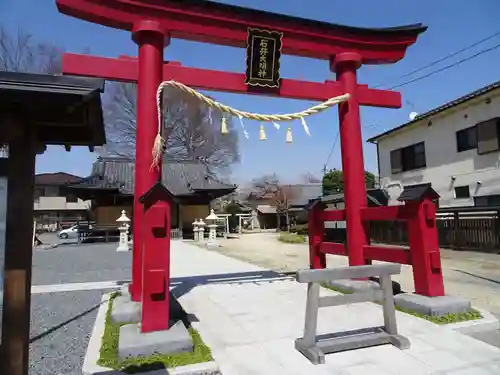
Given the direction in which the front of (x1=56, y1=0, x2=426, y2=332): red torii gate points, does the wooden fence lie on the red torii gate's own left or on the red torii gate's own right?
on the red torii gate's own left

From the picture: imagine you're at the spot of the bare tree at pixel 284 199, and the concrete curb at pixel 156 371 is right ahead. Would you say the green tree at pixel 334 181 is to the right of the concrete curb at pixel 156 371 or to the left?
left

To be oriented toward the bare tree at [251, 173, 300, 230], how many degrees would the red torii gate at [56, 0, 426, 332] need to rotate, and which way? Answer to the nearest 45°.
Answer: approximately 135° to its left

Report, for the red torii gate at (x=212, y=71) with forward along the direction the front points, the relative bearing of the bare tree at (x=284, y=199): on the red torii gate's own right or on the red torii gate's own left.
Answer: on the red torii gate's own left

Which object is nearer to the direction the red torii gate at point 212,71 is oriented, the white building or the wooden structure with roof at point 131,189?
the white building

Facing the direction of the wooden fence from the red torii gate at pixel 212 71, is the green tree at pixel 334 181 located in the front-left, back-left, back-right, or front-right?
front-left

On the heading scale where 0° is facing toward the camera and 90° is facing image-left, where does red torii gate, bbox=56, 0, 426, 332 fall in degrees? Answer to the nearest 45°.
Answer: approximately 315°

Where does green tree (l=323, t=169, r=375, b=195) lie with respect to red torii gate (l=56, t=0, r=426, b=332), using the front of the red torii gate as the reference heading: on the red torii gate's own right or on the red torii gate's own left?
on the red torii gate's own left

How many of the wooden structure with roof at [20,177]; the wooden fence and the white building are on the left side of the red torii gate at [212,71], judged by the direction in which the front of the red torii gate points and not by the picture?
2

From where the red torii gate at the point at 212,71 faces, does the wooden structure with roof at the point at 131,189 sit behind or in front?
behind

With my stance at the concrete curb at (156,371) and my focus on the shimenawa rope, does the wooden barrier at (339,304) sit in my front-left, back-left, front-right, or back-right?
front-right

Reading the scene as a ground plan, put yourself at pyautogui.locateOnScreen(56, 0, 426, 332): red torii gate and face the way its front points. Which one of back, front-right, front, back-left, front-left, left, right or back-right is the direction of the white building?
left

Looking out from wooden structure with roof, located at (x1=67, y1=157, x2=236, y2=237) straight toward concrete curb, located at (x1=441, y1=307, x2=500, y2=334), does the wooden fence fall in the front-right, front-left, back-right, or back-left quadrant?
front-left
